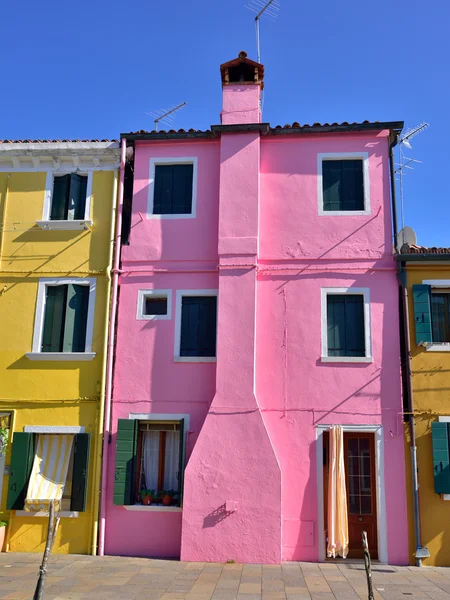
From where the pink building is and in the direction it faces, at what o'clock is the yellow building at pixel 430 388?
The yellow building is roughly at 9 o'clock from the pink building.

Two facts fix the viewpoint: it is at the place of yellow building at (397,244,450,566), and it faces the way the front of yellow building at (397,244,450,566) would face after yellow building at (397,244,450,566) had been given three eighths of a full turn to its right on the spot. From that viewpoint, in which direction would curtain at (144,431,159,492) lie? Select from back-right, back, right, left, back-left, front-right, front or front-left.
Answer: front-left

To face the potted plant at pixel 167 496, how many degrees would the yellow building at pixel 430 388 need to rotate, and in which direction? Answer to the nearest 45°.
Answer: approximately 90° to its right

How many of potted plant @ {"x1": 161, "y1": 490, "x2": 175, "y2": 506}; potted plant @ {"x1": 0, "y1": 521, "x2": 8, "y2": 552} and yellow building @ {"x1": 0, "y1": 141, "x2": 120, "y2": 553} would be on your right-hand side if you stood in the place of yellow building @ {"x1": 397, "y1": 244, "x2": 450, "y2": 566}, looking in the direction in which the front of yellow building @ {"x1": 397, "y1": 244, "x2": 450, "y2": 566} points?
3

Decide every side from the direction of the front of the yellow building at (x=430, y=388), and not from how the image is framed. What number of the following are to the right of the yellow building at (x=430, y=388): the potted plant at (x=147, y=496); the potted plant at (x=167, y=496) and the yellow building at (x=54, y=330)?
3

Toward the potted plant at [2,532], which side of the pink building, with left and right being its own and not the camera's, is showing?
right

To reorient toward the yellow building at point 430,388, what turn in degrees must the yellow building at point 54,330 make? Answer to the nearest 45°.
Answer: approximately 90° to its left

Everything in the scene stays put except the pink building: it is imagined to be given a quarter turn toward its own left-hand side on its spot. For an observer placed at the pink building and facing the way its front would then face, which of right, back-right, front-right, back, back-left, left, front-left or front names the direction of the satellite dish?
front

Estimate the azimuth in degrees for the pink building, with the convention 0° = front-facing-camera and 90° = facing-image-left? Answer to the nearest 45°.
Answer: approximately 0°
